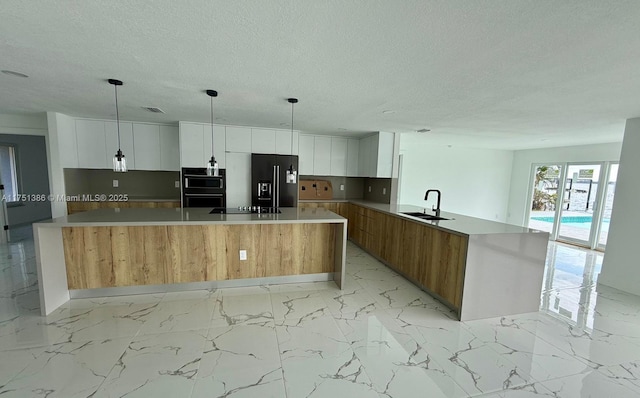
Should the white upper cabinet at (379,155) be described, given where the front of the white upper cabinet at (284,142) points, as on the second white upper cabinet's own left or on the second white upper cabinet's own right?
on the second white upper cabinet's own left

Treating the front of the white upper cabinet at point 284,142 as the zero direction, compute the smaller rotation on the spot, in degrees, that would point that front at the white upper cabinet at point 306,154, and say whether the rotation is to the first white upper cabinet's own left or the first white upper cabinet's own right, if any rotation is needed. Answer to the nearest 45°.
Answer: approximately 135° to the first white upper cabinet's own left

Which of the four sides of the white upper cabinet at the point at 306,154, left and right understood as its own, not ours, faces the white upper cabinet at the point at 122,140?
right

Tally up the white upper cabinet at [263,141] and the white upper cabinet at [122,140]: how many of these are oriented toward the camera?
2

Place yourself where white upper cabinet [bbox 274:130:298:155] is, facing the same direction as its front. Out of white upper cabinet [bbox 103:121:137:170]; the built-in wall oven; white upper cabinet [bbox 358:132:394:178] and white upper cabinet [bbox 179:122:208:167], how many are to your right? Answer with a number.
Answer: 3

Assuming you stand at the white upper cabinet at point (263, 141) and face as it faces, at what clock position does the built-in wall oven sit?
The built-in wall oven is roughly at 3 o'clock from the white upper cabinet.

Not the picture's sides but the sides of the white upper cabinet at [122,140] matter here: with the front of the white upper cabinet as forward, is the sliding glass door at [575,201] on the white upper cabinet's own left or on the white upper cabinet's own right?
on the white upper cabinet's own left

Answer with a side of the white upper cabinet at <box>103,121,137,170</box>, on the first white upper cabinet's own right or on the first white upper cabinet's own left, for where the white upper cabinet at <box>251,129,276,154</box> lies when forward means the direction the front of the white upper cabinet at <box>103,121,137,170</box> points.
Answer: on the first white upper cabinet's own left

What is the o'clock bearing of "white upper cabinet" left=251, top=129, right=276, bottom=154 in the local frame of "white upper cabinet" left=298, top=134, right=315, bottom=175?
"white upper cabinet" left=251, top=129, right=276, bottom=154 is roughly at 2 o'clock from "white upper cabinet" left=298, top=134, right=315, bottom=175.

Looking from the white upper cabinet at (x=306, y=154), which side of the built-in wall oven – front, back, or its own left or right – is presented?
left

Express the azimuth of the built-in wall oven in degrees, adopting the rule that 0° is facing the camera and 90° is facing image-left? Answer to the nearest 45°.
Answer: approximately 0°

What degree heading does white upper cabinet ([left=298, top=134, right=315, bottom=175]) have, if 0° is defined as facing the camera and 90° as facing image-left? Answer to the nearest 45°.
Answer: approximately 0°
